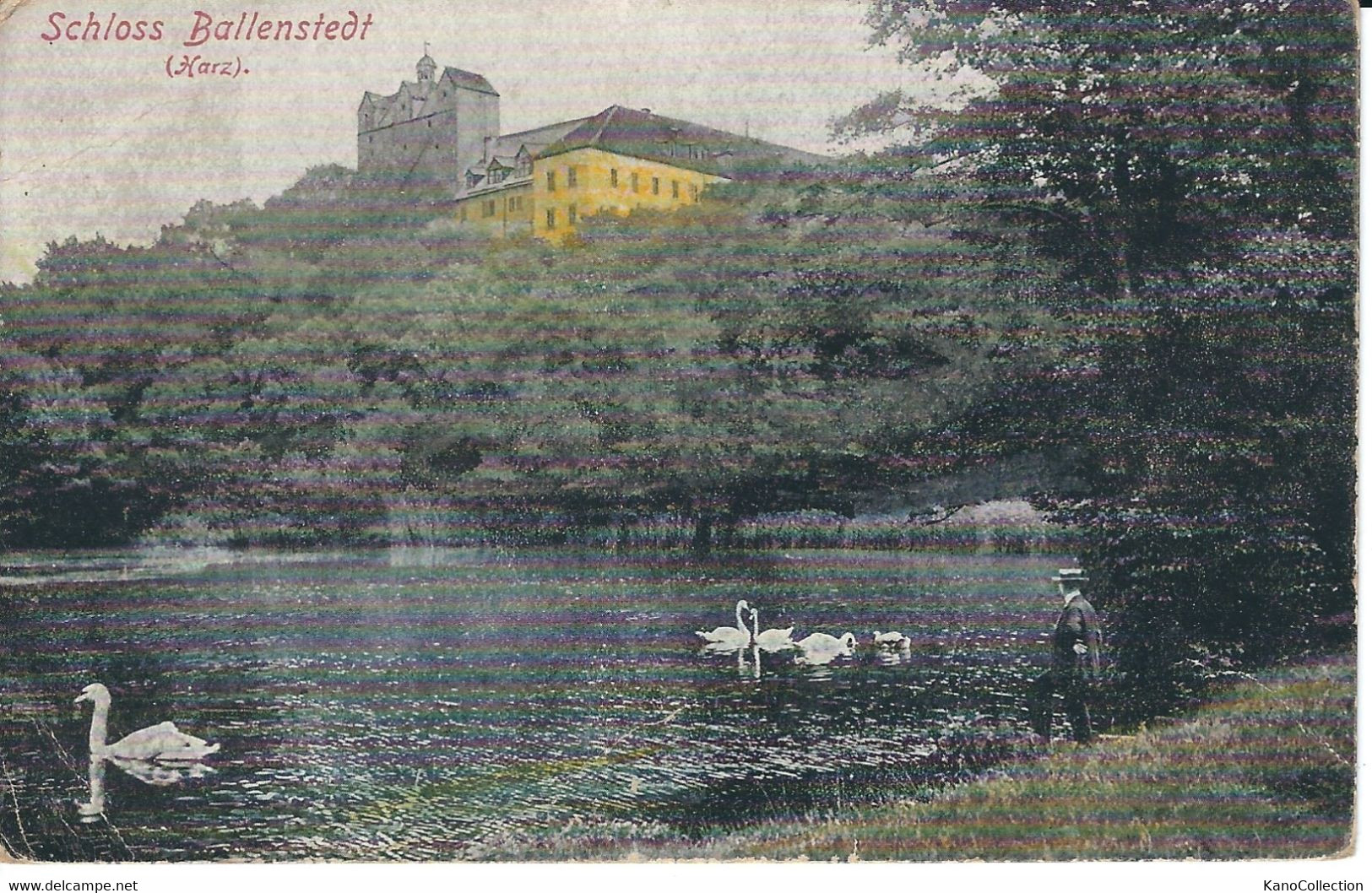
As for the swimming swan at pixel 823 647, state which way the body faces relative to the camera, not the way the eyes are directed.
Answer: to the viewer's right

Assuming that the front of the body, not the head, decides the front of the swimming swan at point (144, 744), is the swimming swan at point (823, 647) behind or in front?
behind

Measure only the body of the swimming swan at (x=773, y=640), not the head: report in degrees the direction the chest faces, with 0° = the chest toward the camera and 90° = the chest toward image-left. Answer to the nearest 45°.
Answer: approximately 90°

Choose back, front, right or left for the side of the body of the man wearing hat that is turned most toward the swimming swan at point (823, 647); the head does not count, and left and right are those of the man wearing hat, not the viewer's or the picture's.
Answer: front

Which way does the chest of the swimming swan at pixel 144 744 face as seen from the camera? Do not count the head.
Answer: to the viewer's left

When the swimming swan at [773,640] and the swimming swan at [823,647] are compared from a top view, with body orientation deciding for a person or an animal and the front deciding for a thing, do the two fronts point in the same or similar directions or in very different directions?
very different directions

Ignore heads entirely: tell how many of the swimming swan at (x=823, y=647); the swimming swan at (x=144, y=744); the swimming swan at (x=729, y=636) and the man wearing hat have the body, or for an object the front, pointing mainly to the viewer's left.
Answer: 2

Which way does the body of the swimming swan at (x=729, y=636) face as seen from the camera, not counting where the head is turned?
to the viewer's right

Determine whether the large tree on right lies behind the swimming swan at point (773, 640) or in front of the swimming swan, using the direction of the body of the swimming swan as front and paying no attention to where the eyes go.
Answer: behind

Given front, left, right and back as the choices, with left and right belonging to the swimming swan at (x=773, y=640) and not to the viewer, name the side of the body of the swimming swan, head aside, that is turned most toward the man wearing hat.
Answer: back
